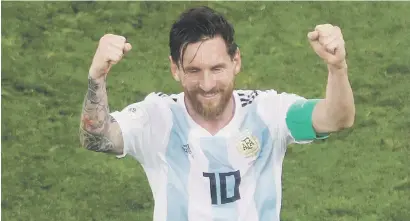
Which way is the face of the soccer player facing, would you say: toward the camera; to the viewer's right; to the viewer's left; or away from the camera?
toward the camera

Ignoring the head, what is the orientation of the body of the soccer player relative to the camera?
toward the camera
